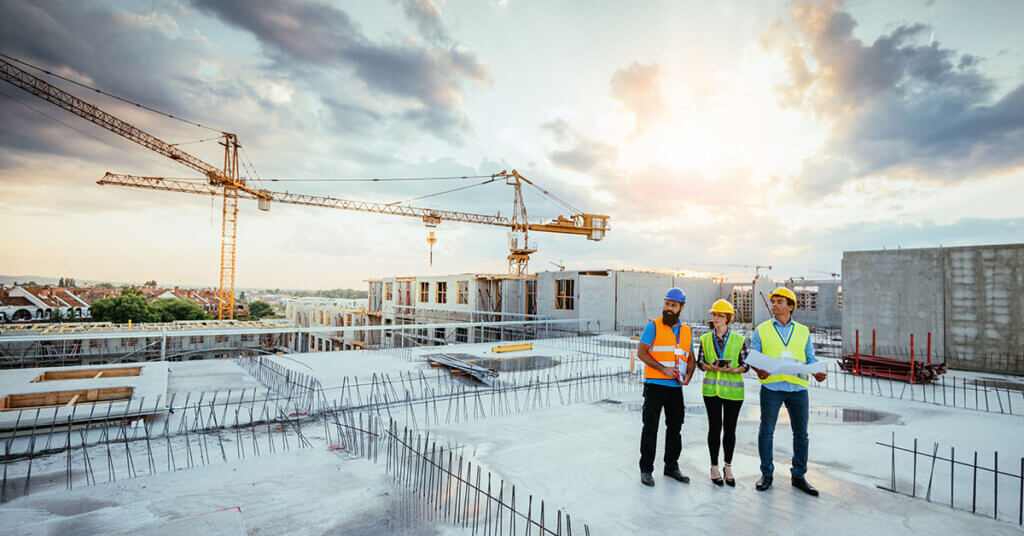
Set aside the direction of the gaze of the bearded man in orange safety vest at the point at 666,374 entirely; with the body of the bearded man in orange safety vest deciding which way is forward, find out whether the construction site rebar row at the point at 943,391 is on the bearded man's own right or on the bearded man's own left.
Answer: on the bearded man's own left

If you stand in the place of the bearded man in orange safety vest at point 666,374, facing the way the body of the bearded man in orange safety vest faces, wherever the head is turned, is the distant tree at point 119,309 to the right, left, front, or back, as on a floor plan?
back

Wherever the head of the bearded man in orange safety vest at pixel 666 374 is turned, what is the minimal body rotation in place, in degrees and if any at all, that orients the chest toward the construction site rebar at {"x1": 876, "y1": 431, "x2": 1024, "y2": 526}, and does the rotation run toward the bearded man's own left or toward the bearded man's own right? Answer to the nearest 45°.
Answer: approximately 45° to the bearded man's own left

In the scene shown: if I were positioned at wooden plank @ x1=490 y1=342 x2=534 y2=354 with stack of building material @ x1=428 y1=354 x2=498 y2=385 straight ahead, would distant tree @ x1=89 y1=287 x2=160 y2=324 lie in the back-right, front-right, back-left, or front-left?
back-right

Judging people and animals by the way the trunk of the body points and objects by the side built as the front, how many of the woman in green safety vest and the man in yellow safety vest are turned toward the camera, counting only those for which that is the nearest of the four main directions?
2

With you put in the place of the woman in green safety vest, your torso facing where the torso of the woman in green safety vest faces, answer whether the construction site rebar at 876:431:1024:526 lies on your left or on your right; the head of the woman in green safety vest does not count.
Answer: on your left
